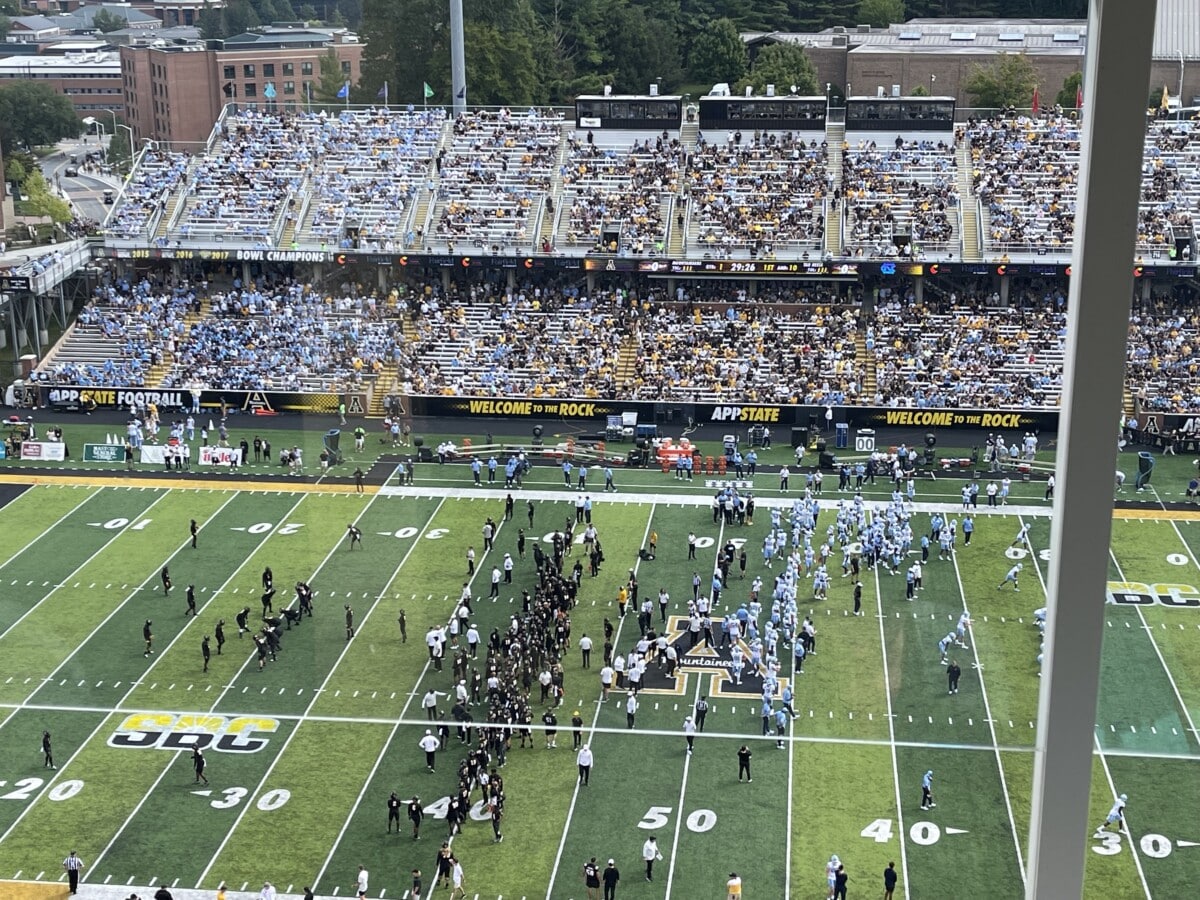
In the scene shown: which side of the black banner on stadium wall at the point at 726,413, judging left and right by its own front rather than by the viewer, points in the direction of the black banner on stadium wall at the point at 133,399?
right

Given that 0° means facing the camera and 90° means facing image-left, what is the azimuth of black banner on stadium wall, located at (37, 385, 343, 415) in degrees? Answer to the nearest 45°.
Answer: approximately 0°

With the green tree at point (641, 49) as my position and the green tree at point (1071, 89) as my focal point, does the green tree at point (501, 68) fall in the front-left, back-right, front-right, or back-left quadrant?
back-right

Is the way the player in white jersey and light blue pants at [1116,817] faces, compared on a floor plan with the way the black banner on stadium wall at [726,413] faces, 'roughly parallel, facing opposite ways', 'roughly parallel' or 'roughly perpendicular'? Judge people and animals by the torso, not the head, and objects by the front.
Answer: roughly perpendicular

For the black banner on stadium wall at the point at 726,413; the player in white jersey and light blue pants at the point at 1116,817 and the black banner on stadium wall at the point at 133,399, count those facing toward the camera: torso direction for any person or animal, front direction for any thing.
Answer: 2
